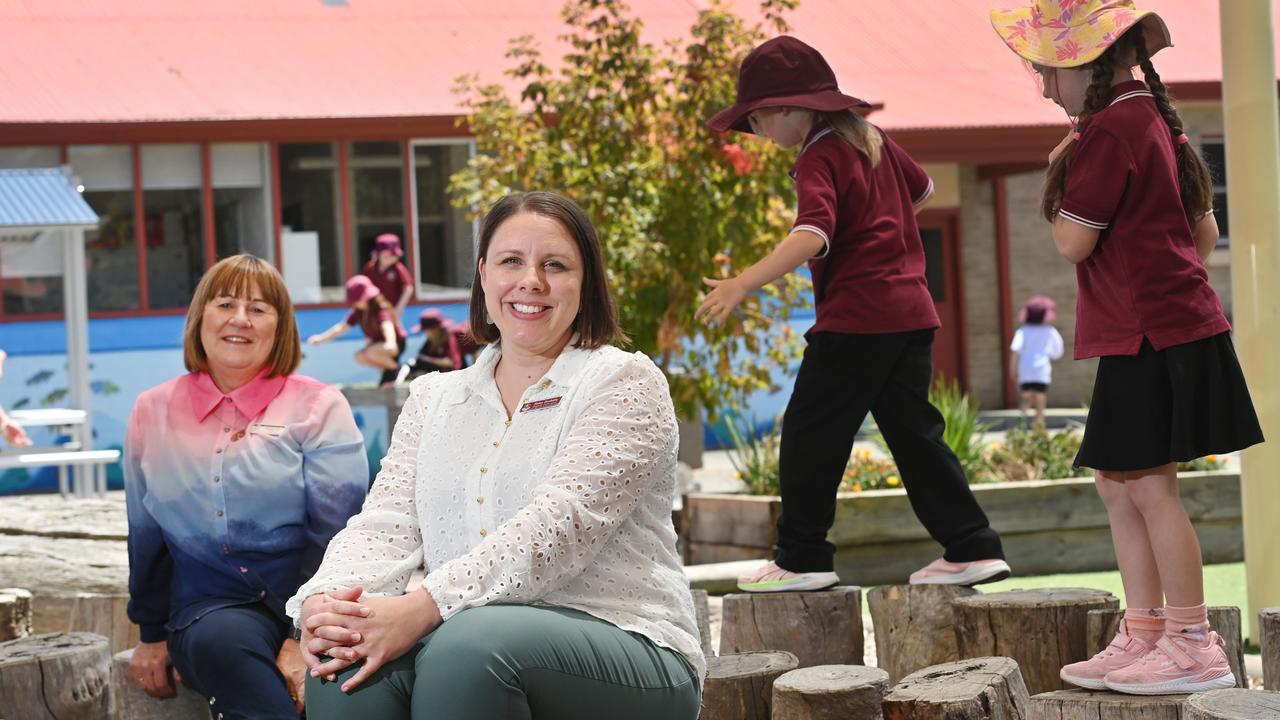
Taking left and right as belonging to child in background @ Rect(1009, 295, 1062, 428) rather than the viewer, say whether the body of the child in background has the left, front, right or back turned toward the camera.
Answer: back

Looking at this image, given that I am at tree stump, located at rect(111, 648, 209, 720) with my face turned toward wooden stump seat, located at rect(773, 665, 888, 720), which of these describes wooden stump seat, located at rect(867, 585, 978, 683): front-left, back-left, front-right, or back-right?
front-left

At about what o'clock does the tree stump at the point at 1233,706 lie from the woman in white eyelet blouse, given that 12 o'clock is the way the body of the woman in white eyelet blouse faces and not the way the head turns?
The tree stump is roughly at 8 o'clock from the woman in white eyelet blouse.

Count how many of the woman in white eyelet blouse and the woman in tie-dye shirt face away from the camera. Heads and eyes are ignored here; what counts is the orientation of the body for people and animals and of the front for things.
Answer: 0

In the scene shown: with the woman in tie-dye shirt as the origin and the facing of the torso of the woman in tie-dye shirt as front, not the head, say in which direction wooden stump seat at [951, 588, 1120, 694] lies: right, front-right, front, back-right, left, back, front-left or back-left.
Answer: left

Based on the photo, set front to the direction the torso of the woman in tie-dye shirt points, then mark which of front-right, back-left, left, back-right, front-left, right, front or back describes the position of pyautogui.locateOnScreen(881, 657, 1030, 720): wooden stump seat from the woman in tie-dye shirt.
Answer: front-left

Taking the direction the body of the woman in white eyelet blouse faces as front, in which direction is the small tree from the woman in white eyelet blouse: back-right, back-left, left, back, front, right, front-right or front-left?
back-right

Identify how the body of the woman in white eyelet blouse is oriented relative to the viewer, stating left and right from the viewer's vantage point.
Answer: facing the viewer and to the left of the viewer

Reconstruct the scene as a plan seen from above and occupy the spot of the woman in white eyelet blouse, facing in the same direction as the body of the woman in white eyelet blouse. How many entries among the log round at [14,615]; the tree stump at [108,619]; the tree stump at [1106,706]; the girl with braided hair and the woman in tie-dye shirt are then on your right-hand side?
3

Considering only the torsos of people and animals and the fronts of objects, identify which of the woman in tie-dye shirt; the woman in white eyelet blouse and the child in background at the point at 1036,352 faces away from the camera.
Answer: the child in background

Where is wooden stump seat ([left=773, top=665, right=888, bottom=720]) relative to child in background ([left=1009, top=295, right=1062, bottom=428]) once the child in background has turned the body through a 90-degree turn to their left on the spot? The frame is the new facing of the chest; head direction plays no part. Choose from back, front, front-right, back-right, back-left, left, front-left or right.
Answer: left

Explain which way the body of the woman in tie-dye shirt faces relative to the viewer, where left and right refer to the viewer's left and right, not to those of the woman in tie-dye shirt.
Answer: facing the viewer

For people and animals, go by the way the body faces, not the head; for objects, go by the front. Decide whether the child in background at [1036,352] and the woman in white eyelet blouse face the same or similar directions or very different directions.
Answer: very different directions

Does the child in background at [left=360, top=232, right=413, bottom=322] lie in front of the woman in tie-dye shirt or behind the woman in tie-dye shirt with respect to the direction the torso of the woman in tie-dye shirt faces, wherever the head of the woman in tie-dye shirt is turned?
behind

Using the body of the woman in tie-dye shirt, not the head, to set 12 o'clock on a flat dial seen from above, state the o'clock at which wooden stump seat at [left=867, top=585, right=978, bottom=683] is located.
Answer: The wooden stump seat is roughly at 9 o'clock from the woman in tie-dye shirt.

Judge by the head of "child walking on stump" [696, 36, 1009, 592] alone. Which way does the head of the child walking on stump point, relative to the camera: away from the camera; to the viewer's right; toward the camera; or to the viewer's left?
to the viewer's left
